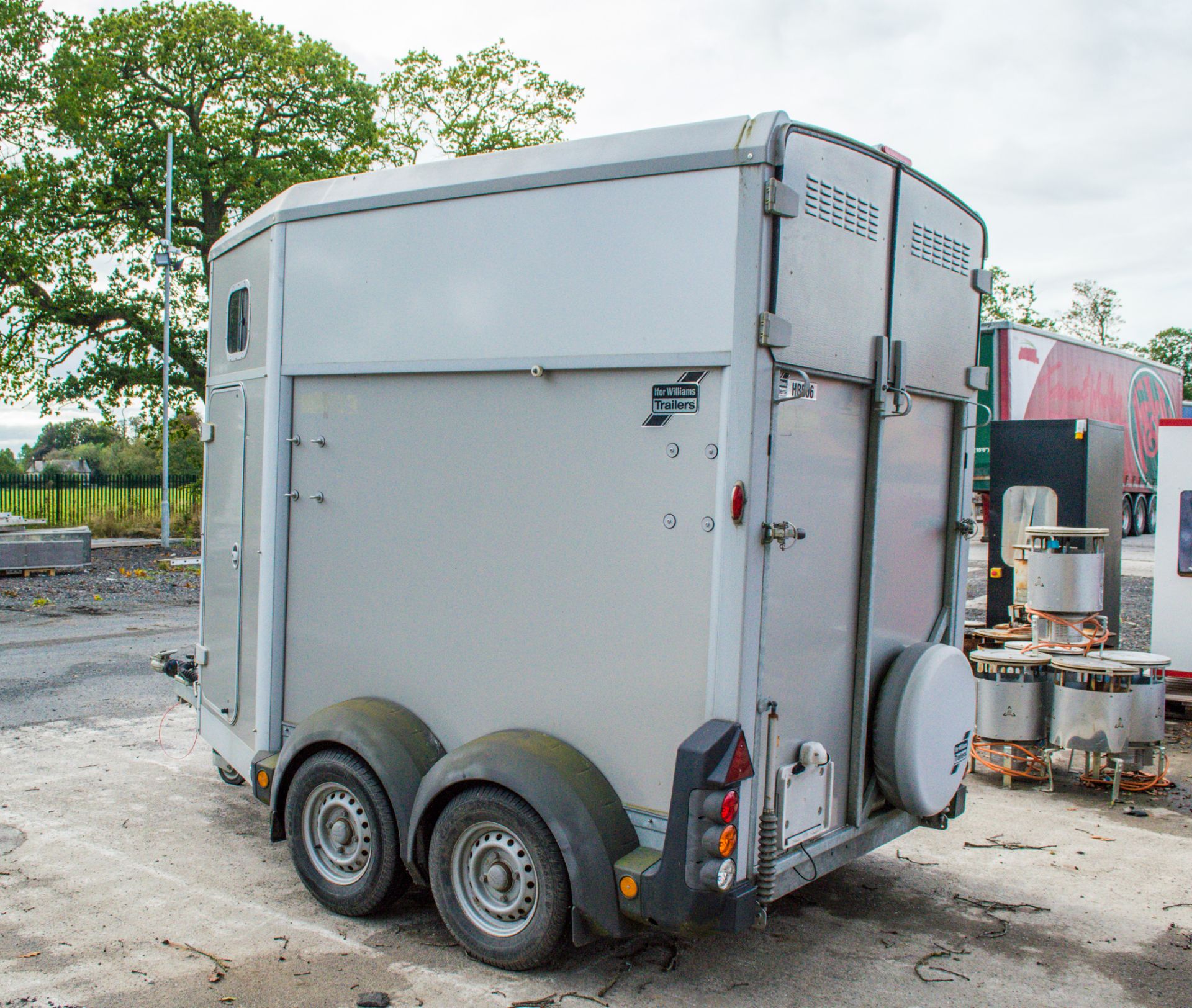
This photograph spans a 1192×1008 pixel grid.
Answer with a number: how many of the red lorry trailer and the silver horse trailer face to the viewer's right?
0

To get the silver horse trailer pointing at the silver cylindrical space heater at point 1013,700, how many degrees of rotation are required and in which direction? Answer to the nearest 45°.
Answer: approximately 90° to its right

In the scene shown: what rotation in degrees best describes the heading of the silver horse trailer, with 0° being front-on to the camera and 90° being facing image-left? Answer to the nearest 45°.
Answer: approximately 135°

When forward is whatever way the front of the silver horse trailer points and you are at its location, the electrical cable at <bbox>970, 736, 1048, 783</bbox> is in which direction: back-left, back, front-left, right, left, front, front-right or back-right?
right

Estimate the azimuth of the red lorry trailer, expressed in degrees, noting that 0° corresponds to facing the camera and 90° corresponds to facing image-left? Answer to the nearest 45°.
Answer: approximately 45°

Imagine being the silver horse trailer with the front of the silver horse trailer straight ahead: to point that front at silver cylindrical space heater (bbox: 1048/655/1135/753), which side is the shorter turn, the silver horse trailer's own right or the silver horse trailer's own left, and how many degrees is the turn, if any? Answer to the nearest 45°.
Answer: approximately 90° to the silver horse trailer's own right

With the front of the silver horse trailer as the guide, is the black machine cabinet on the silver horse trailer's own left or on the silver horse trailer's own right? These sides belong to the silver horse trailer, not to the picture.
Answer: on the silver horse trailer's own right

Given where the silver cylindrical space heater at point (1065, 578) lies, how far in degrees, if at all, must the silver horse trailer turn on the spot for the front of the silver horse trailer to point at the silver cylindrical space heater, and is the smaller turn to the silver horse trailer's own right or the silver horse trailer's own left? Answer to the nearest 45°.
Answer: approximately 90° to the silver horse trailer's own right

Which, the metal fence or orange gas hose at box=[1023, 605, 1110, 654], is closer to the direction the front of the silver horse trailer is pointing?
the metal fence

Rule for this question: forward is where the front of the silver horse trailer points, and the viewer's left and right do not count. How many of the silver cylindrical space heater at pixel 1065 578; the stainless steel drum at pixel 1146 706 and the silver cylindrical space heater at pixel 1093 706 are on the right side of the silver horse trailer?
3

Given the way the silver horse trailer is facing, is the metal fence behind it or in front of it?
in front

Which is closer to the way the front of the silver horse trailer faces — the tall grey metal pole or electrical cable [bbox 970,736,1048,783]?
the tall grey metal pole
